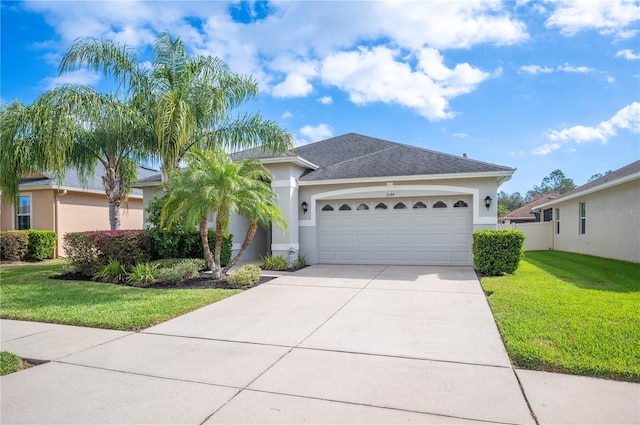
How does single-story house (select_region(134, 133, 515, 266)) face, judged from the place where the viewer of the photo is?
facing the viewer

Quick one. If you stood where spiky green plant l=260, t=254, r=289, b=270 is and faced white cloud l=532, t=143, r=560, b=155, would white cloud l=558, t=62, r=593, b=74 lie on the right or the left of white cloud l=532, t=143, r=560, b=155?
right

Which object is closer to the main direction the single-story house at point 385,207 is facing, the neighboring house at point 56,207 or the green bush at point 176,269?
the green bush

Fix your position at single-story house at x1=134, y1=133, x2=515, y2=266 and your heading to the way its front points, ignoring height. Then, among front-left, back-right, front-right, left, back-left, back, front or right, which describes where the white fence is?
back-left

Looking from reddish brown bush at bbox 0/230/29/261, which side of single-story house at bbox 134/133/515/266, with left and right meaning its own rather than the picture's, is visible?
right

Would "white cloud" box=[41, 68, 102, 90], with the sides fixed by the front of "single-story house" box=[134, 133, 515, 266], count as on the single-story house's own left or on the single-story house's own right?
on the single-story house's own right

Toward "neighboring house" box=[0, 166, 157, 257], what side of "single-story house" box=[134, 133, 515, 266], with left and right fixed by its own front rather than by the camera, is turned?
right

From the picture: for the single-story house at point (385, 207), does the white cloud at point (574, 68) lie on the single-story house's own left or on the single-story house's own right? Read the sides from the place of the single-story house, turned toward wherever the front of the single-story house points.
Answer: on the single-story house's own left

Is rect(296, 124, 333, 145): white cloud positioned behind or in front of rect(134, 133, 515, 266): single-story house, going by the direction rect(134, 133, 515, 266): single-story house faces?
behind

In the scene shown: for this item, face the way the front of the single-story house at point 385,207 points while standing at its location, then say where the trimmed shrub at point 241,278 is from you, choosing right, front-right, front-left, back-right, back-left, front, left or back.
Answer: front-right

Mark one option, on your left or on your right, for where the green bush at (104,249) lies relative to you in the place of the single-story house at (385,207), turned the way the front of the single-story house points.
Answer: on your right

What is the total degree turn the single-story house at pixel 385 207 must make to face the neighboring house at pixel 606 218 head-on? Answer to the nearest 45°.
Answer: approximately 90° to its left
